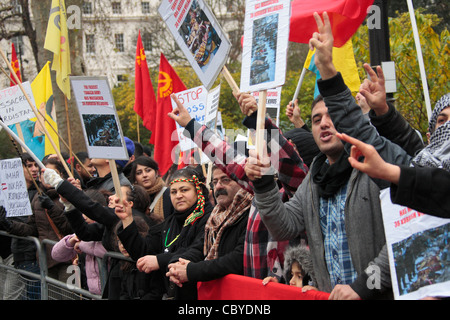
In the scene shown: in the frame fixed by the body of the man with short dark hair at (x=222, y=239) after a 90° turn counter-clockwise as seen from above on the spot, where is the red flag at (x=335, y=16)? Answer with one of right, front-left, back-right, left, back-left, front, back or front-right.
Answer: left

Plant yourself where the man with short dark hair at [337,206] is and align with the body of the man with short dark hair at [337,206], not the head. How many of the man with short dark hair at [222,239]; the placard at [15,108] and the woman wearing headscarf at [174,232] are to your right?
3

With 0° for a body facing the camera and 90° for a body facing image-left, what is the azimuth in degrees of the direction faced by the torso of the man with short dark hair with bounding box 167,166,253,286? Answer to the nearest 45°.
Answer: approximately 45°

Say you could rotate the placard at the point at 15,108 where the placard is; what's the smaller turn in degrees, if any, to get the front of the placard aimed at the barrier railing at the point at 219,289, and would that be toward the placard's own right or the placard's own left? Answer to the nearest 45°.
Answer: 0° — it already faces it
